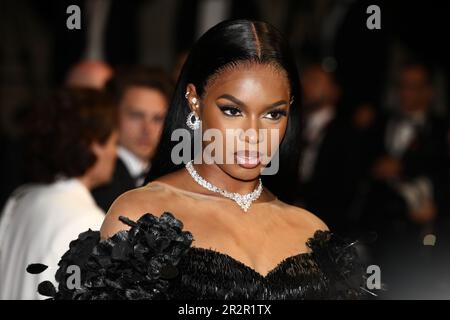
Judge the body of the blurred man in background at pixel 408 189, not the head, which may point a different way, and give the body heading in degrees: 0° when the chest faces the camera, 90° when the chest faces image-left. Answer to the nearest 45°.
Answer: approximately 0°

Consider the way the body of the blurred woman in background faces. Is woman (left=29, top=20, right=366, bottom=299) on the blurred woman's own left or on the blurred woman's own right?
on the blurred woman's own right

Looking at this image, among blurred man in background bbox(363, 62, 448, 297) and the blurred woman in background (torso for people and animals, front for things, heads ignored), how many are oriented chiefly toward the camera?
1

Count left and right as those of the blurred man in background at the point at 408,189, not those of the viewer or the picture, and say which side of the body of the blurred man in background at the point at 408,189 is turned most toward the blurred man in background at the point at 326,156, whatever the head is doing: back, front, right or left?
right

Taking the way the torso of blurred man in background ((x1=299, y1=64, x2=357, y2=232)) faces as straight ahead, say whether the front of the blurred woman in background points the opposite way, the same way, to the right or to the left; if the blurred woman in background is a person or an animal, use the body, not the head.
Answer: the opposite way

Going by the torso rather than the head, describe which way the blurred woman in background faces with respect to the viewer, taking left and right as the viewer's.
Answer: facing away from the viewer and to the right of the viewer

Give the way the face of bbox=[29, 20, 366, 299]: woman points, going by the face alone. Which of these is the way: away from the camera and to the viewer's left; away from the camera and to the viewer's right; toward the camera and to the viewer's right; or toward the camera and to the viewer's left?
toward the camera and to the viewer's right

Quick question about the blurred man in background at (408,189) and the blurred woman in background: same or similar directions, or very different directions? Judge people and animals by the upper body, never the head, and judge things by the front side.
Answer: very different directions

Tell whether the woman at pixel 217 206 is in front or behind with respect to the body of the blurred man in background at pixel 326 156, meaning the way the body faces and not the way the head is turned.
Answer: in front

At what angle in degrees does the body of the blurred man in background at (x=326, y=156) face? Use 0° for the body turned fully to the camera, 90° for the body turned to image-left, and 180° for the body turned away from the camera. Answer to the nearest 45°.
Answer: approximately 45°

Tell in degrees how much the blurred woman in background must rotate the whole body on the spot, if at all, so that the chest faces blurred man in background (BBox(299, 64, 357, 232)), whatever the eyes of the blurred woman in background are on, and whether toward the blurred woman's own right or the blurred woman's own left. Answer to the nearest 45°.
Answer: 0° — they already face them
